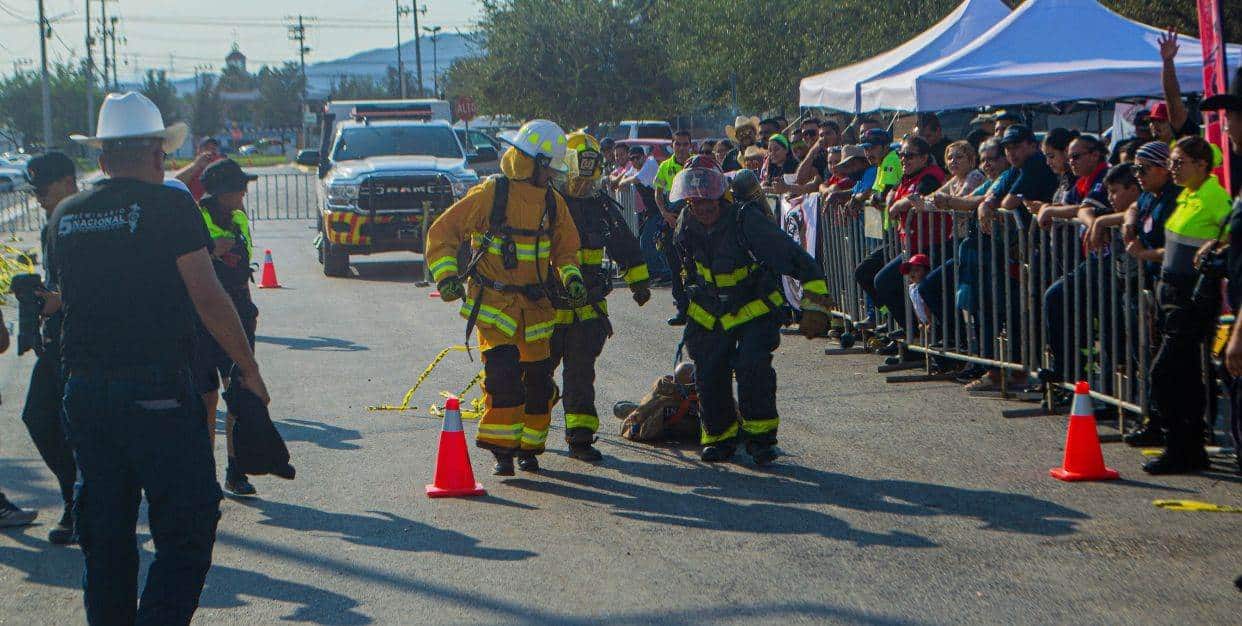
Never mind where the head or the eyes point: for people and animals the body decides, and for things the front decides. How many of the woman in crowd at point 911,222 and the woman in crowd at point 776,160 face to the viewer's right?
0

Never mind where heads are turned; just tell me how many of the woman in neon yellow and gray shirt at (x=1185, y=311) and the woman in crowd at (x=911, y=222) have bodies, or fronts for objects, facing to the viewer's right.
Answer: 0

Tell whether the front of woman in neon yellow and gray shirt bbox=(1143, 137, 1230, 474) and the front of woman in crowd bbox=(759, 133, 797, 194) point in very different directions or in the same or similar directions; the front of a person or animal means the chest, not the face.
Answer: same or similar directions

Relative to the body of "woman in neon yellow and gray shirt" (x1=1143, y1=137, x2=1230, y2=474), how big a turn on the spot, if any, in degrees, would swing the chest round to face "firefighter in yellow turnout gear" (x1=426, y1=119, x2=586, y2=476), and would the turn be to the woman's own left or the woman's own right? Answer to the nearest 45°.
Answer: approximately 45° to the woman's own right

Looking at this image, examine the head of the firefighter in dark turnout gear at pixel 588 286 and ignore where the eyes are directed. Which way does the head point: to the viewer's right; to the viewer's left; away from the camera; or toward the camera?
toward the camera

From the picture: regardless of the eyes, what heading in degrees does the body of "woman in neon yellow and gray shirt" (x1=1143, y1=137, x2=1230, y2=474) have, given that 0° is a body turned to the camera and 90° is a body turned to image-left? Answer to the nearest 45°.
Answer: approximately 45°

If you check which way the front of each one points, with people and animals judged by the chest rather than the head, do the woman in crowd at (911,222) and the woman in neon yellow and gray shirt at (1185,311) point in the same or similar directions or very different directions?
same or similar directions

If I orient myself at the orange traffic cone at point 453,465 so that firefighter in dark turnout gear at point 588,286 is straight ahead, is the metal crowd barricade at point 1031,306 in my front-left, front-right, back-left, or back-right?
front-right

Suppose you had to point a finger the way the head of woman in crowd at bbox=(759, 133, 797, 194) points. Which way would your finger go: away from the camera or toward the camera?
toward the camera

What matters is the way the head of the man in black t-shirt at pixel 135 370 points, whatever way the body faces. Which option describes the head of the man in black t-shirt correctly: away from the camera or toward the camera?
away from the camera

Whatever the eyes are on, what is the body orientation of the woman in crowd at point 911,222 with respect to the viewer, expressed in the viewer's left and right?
facing the viewer and to the left of the viewer

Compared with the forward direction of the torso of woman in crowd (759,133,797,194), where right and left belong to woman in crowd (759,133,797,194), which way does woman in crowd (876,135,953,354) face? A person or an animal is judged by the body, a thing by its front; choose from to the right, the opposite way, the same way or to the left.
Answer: the same way

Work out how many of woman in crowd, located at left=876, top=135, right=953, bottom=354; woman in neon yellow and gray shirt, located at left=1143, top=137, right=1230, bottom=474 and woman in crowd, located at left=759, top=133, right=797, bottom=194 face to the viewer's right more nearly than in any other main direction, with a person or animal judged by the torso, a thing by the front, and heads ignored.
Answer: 0

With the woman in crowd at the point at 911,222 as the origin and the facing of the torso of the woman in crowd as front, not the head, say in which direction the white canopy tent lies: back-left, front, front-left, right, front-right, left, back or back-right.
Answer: back-right
